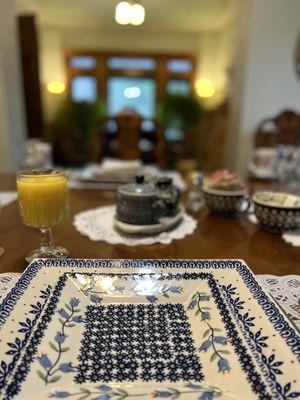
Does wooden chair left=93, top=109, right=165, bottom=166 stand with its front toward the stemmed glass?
yes

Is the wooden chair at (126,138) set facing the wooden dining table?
yes

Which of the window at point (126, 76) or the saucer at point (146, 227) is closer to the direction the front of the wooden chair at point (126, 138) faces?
the saucer

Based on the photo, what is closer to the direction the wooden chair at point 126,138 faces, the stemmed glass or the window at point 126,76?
the stemmed glass

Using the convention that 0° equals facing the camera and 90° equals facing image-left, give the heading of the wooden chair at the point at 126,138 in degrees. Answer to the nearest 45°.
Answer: approximately 0°

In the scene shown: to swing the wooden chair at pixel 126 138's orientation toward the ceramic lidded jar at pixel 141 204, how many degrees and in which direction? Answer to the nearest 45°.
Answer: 0° — it already faces it

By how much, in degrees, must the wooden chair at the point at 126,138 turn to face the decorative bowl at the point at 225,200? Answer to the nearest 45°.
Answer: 0° — it already faces it

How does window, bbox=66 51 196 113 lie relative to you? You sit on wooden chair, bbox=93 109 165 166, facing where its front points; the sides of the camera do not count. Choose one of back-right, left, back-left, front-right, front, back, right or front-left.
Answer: back

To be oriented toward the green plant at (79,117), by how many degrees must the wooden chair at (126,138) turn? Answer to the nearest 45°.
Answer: approximately 180°

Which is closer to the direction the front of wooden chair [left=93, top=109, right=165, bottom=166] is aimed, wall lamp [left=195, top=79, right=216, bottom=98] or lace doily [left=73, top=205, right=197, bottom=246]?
the lace doily
